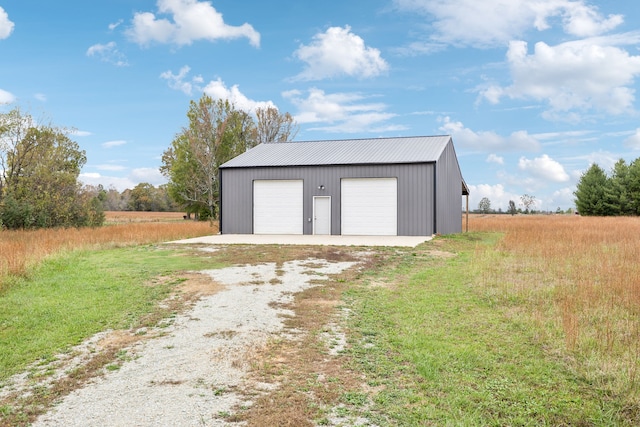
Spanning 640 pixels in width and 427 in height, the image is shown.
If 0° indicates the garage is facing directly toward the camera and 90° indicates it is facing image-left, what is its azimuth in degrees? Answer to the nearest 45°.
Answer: approximately 0°

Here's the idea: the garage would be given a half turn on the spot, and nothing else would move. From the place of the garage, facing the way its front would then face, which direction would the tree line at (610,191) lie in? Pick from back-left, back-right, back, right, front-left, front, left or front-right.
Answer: front-right

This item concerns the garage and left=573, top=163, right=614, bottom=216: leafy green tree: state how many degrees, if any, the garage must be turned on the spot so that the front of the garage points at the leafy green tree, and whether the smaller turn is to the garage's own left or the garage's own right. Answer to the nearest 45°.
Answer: approximately 135° to the garage's own left

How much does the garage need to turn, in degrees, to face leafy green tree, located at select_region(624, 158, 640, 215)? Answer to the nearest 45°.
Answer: approximately 135° to its left

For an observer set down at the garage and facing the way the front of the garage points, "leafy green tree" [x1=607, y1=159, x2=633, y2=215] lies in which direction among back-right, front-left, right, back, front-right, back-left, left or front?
back-left

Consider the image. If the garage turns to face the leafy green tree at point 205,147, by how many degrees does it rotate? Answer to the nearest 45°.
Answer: approximately 135° to its right
